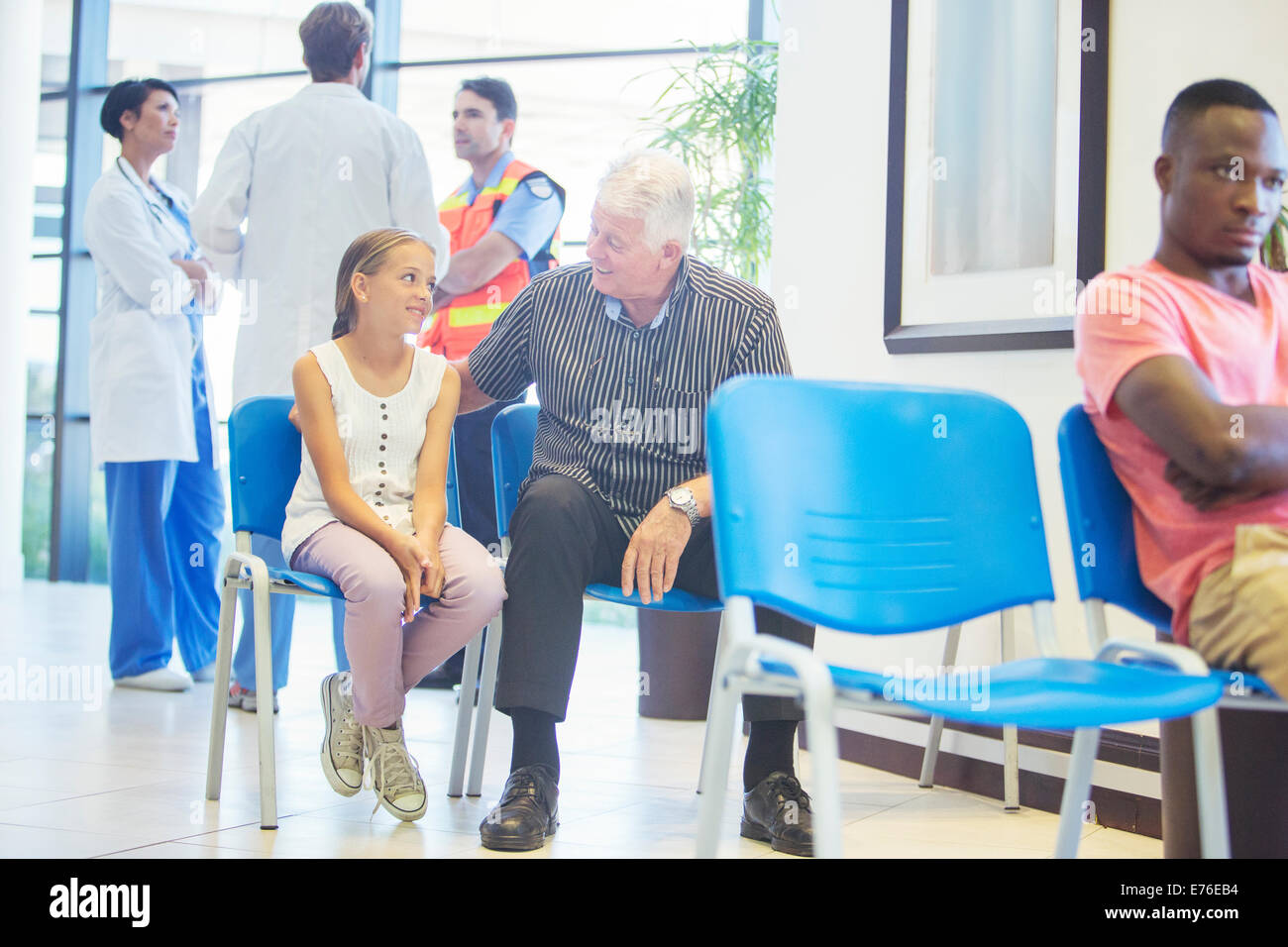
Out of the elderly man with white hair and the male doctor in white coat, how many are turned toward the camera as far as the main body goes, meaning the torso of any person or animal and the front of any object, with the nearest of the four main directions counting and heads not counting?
1

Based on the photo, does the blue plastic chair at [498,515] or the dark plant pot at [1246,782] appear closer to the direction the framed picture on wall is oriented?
the blue plastic chair

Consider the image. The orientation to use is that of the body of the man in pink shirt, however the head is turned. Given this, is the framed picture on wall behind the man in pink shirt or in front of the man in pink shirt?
behind

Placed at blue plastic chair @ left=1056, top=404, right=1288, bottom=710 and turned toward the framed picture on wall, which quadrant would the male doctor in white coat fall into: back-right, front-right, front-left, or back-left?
front-left

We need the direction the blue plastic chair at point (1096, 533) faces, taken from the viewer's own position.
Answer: facing the viewer and to the right of the viewer

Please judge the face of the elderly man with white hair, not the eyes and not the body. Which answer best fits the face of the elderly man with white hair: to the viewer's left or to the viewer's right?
to the viewer's left

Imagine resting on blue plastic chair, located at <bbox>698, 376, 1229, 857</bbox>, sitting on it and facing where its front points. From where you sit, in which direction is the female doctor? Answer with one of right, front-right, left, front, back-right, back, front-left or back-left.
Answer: back

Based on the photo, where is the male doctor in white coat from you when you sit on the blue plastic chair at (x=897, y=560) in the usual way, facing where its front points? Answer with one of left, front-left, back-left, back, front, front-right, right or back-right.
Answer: back

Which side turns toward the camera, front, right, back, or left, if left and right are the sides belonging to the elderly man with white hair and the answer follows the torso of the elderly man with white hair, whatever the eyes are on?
front

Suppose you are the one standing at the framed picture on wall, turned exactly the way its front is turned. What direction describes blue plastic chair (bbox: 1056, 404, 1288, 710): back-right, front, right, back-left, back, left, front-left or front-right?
front-left

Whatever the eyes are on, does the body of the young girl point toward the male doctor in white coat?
no

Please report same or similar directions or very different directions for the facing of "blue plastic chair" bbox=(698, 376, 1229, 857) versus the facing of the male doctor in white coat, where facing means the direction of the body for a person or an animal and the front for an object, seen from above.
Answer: very different directions

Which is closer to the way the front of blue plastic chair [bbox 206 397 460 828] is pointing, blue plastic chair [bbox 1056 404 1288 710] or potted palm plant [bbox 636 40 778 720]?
the blue plastic chair

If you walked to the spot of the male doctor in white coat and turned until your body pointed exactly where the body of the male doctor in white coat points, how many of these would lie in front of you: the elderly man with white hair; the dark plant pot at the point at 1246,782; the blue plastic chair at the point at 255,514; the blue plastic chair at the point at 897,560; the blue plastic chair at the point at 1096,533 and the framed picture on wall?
0

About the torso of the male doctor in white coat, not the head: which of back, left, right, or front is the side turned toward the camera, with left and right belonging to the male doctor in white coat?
back
